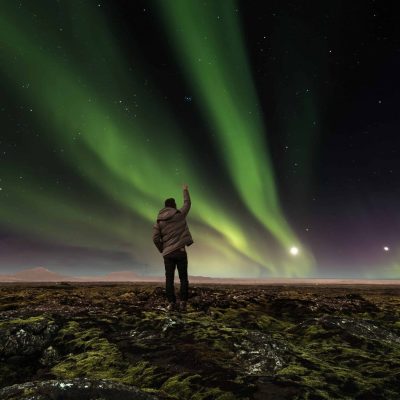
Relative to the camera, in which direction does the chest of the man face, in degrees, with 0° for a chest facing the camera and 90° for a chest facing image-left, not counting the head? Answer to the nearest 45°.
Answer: approximately 180°
